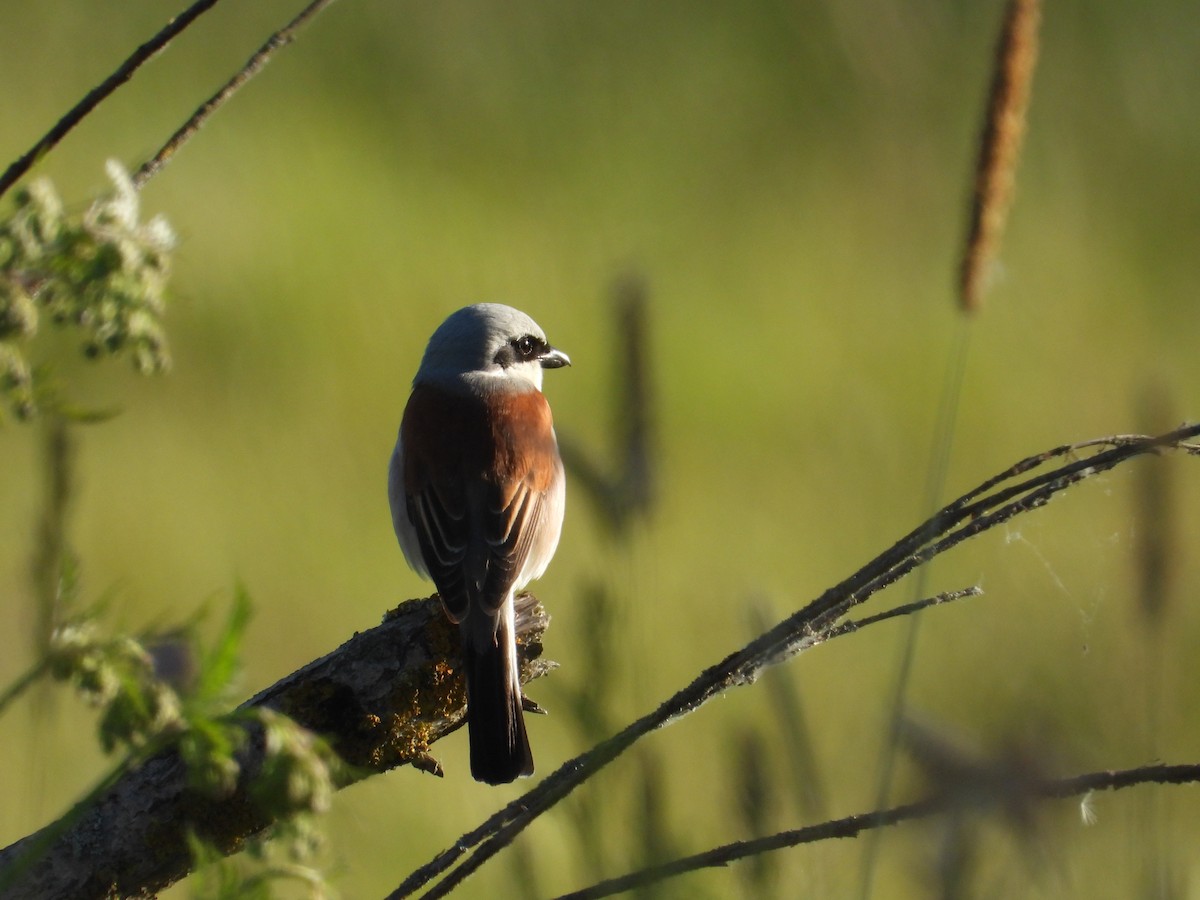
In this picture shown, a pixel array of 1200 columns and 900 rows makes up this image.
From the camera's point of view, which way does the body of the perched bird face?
away from the camera
